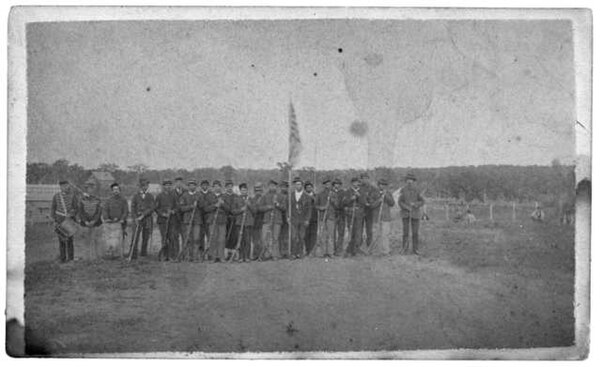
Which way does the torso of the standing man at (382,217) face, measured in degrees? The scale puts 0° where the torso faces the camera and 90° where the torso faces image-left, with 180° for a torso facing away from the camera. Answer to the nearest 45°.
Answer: approximately 0°
